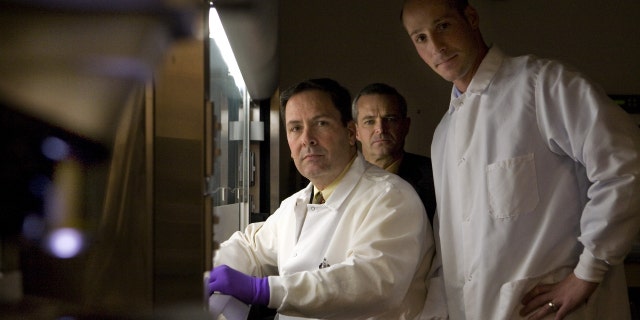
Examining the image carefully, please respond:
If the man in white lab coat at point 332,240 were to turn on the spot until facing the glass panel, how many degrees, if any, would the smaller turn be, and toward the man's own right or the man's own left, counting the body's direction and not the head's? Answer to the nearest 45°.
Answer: approximately 90° to the man's own right

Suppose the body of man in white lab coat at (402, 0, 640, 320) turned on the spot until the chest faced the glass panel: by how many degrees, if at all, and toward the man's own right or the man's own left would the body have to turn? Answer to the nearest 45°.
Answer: approximately 90° to the man's own right

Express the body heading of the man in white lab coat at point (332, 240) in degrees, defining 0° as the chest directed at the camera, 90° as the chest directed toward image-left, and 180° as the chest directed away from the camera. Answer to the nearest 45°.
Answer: approximately 45°

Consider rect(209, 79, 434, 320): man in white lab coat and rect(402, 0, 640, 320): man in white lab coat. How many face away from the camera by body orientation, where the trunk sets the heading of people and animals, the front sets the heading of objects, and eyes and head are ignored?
0

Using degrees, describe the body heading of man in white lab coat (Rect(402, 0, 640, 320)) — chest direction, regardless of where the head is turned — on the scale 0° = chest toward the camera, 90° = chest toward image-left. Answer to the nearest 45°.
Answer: approximately 45°
